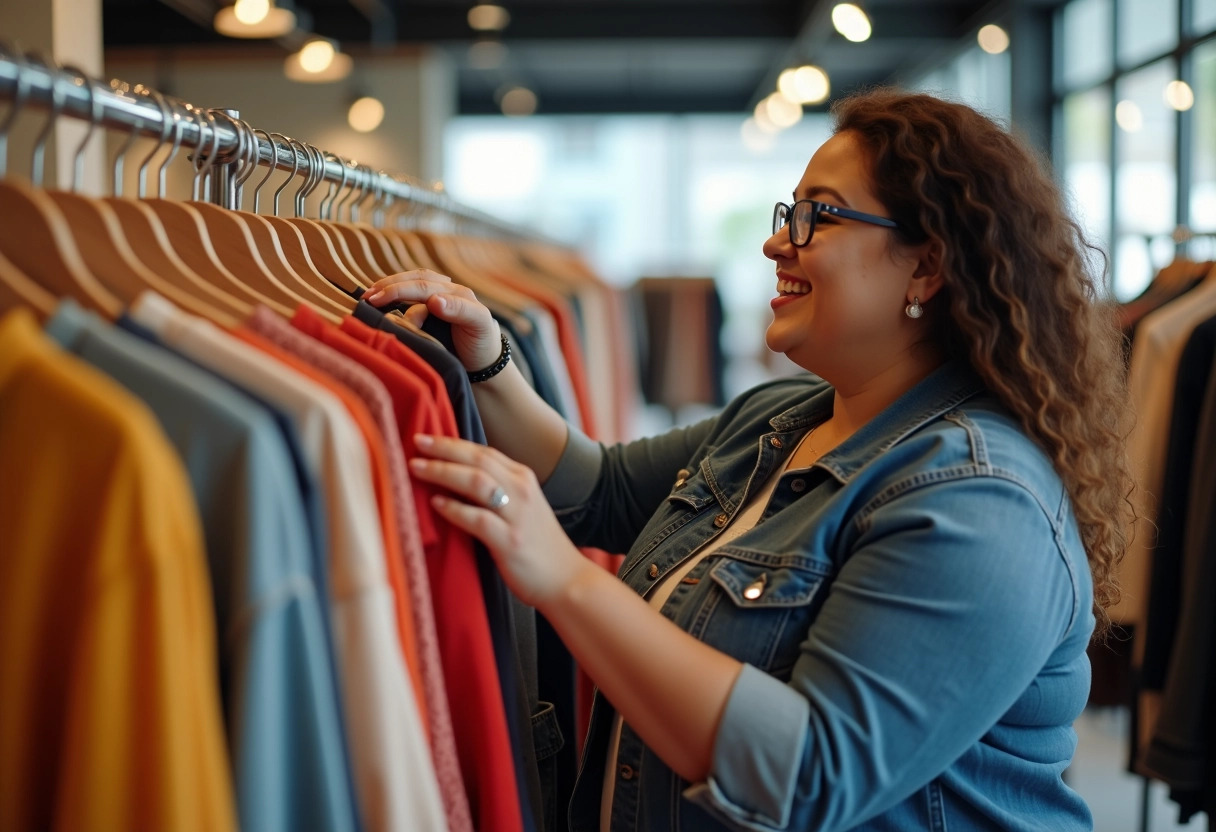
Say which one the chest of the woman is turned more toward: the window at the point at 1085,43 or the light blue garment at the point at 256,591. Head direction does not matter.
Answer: the light blue garment

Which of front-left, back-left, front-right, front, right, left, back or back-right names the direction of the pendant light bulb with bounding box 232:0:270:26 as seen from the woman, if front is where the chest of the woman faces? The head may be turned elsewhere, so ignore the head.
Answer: front-right

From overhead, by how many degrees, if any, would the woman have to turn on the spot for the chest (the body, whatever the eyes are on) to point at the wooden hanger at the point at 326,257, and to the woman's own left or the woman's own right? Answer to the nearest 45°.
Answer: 0° — they already face it

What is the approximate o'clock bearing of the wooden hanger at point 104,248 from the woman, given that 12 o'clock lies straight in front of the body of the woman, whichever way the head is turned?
The wooden hanger is roughly at 11 o'clock from the woman.

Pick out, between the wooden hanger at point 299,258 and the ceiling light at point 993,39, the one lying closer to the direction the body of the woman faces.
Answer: the wooden hanger

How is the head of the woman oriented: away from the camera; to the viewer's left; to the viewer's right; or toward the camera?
to the viewer's left

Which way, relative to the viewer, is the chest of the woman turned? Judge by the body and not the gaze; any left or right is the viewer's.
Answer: facing to the left of the viewer

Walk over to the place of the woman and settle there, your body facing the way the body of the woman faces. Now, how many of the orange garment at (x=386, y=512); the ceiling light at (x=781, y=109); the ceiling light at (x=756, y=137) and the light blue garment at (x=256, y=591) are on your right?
2

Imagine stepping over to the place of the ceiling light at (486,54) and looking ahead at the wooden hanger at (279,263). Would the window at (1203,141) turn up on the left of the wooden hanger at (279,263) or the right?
left

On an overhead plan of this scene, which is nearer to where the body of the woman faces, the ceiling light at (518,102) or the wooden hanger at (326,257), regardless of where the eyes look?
the wooden hanger

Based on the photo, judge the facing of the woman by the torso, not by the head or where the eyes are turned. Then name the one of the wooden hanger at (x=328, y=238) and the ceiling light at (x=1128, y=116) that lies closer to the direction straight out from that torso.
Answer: the wooden hanger

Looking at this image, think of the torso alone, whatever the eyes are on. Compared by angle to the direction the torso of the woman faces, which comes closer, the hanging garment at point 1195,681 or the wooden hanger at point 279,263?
the wooden hanger
